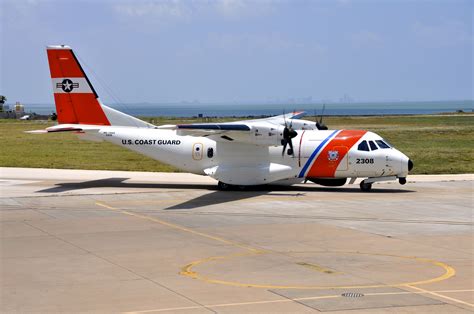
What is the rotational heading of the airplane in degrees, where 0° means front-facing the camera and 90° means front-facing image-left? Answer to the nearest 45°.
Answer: approximately 270°
